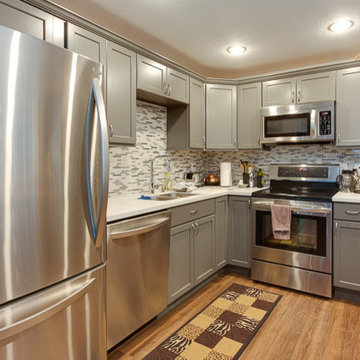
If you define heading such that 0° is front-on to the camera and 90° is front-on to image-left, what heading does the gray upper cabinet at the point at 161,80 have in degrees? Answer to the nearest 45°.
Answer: approximately 315°

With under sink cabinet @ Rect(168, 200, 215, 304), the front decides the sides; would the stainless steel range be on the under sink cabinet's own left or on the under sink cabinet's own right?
on the under sink cabinet's own left

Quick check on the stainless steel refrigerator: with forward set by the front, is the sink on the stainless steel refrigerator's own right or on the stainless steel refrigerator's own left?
on the stainless steel refrigerator's own left

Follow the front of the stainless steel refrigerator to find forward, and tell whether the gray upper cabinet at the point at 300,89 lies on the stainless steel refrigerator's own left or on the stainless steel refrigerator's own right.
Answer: on the stainless steel refrigerator's own left

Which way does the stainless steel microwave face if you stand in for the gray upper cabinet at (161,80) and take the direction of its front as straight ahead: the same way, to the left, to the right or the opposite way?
to the right

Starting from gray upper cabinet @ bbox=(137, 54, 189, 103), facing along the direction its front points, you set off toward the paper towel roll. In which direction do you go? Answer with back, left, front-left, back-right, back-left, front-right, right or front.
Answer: left

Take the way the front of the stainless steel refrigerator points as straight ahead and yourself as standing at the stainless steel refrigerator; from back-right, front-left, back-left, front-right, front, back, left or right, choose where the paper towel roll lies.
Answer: left
